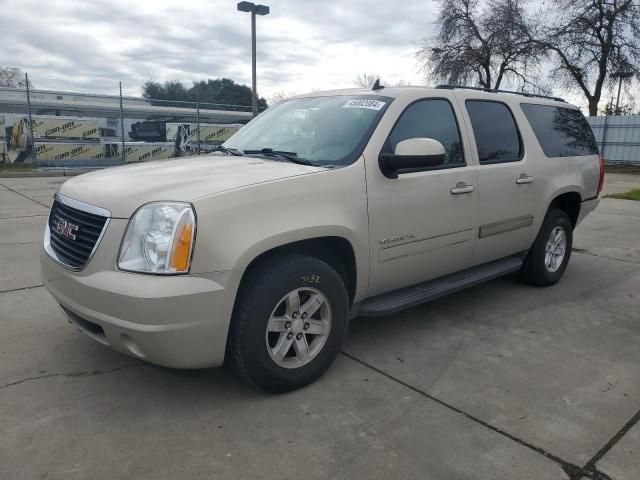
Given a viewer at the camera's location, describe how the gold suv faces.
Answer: facing the viewer and to the left of the viewer

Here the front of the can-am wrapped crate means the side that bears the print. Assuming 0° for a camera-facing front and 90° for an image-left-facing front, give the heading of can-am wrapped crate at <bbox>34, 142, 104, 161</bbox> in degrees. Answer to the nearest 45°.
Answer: approximately 0°

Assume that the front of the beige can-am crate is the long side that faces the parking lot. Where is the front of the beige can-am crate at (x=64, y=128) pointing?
toward the camera

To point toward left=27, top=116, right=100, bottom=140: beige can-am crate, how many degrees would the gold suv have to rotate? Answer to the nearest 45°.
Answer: approximately 90° to its right

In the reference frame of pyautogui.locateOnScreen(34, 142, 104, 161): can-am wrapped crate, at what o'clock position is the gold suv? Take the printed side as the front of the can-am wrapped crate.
The gold suv is roughly at 12 o'clock from the can-am wrapped crate.

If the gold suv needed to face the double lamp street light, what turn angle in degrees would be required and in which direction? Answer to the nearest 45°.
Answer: approximately 135° to its right

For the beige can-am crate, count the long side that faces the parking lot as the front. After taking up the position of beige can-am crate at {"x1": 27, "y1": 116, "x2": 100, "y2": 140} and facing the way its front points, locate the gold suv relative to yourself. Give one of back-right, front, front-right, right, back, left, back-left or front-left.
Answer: front
